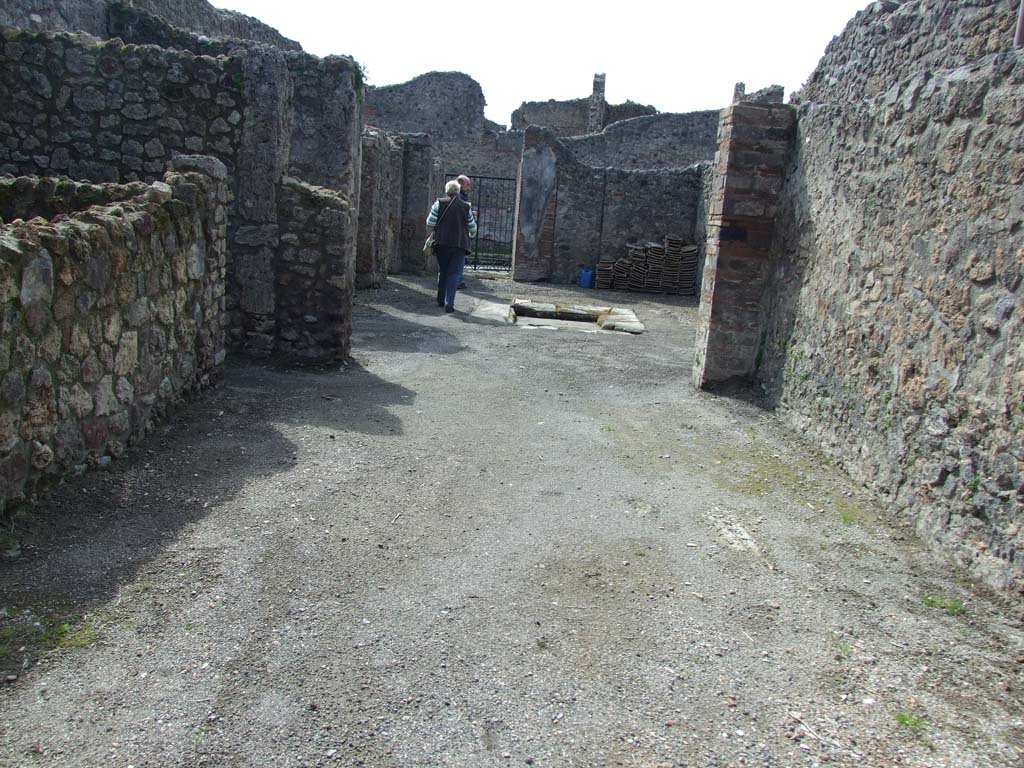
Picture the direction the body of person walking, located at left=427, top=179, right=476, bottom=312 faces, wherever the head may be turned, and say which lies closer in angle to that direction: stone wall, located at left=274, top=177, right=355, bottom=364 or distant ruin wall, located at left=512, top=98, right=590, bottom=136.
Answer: the distant ruin wall

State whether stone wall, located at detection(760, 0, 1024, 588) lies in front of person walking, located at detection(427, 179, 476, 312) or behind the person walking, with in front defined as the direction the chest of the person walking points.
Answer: behind

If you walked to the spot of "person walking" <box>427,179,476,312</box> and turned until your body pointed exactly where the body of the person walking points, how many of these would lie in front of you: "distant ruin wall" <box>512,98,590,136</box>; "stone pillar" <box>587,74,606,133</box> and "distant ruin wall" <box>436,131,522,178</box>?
3

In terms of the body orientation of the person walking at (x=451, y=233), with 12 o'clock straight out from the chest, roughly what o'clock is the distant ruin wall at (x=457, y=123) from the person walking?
The distant ruin wall is roughly at 12 o'clock from the person walking.

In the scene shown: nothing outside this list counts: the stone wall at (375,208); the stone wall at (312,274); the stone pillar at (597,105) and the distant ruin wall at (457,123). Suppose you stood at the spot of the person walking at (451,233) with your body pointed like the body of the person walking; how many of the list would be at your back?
1

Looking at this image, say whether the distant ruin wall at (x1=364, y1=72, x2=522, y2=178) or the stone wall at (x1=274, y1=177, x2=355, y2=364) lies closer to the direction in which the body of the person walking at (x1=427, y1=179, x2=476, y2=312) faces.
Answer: the distant ruin wall

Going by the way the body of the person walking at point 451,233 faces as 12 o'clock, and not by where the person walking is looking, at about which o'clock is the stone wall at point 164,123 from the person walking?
The stone wall is roughly at 7 o'clock from the person walking.

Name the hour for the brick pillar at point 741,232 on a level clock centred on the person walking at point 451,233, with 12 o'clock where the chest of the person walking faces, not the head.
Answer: The brick pillar is roughly at 5 o'clock from the person walking.

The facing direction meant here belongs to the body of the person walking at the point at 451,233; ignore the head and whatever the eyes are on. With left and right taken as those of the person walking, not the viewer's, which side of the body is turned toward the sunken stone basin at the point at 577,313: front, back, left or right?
right

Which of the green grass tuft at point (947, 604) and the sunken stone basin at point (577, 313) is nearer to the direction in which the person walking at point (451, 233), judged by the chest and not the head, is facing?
the sunken stone basin

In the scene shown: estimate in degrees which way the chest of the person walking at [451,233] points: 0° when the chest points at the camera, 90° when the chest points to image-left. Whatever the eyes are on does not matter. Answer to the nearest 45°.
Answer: approximately 180°

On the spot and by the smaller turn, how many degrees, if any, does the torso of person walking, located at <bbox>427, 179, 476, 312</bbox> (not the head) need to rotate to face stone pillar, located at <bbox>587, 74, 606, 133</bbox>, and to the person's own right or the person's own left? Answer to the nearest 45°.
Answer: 0° — they already face it

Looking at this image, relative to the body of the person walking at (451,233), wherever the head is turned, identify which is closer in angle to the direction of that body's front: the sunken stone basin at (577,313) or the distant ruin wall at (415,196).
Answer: the distant ruin wall

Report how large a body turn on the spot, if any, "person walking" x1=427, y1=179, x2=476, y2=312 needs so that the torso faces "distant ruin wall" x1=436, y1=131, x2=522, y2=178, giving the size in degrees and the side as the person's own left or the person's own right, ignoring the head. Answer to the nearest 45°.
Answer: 0° — they already face it

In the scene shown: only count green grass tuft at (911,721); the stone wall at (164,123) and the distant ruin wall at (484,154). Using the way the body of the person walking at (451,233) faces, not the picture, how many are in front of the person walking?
1

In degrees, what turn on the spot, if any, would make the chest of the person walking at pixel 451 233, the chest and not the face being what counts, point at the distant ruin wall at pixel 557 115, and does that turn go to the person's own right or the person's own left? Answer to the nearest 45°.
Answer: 0° — they already face it

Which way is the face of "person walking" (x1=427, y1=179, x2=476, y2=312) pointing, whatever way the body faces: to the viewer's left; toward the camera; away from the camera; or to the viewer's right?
away from the camera

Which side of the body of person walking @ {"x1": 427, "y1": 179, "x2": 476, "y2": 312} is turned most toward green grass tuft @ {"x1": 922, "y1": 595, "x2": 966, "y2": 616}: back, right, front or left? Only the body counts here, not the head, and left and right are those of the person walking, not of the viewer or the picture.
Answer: back
